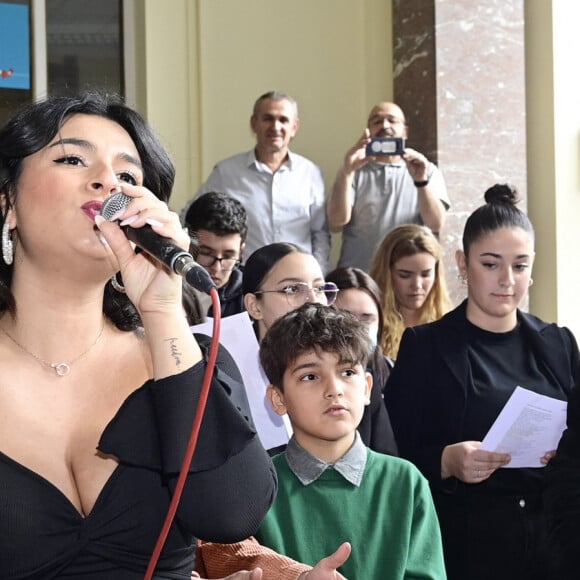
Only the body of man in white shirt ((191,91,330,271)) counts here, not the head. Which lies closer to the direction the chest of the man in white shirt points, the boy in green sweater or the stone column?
the boy in green sweater

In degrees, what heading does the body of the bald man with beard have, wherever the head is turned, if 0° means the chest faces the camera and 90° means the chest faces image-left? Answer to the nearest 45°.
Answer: approximately 0°

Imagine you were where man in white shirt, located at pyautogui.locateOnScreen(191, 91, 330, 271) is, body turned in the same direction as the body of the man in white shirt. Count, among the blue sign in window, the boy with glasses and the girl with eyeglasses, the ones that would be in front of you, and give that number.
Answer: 2

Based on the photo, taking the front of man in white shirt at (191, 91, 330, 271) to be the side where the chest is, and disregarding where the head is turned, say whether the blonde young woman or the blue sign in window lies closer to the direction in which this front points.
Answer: the blonde young woman

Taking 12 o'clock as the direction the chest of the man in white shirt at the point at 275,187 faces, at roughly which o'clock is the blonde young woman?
The blonde young woman is roughly at 11 o'clock from the man in white shirt.

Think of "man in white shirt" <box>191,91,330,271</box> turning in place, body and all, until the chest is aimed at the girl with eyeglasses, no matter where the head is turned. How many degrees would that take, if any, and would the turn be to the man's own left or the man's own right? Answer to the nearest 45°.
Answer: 0° — they already face them

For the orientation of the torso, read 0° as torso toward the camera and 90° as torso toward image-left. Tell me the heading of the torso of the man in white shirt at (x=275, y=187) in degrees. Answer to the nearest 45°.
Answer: approximately 0°
